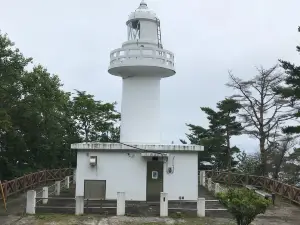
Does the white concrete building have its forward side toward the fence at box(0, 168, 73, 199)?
no

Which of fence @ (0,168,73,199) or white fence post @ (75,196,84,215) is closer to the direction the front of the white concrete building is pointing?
the white fence post

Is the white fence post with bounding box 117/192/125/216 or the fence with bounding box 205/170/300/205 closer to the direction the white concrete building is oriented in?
the white fence post

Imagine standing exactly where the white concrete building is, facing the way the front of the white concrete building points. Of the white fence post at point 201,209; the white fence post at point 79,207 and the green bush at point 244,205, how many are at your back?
0

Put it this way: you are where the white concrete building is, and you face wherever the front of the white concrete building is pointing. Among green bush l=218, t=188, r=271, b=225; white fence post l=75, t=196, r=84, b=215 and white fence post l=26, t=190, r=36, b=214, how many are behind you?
0

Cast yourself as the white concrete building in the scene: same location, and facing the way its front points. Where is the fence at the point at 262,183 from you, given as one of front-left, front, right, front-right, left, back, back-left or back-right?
back-left

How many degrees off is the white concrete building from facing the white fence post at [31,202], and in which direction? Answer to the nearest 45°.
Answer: approximately 45° to its right

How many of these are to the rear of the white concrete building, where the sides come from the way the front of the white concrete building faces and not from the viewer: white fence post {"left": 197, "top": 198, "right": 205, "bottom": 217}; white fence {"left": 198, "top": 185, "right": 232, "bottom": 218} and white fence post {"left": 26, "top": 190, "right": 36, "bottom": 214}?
0

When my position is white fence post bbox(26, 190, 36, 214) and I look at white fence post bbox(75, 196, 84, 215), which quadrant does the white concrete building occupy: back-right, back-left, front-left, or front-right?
front-left

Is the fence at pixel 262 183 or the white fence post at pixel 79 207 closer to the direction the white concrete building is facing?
the white fence post

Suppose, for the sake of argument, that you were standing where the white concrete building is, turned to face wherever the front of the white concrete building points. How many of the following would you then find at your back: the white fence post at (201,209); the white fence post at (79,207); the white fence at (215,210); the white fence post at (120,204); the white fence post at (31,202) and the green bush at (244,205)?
0

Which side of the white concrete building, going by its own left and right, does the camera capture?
front

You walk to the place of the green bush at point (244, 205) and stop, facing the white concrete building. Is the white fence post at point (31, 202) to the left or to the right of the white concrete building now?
left

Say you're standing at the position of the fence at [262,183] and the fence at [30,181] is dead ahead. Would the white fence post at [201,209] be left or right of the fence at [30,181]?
left

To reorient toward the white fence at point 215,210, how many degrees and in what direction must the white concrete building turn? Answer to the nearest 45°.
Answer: approximately 45° to its left

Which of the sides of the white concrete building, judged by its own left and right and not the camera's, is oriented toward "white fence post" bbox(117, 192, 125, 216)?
front

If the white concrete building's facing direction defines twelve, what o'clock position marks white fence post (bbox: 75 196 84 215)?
The white fence post is roughly at 1 o'clock from the white concrete building.

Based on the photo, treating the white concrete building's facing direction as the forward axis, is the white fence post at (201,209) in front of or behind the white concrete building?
in front
